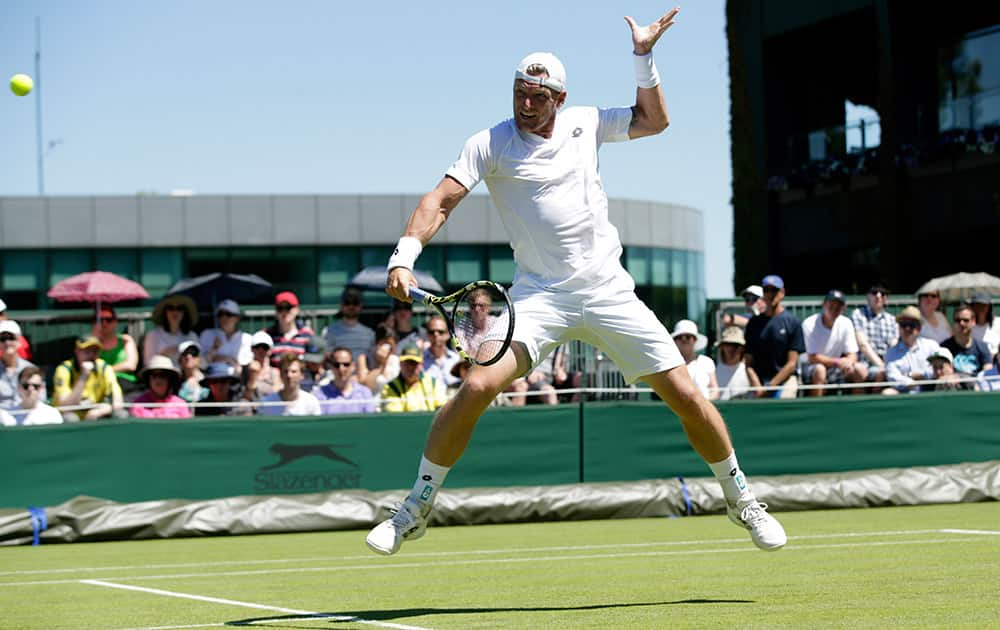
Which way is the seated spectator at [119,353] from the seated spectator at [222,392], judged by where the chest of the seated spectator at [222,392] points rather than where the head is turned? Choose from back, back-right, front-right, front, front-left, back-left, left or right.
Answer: back-right

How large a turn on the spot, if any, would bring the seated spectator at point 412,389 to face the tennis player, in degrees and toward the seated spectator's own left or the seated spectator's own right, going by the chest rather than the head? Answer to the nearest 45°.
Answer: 0° — they already face them

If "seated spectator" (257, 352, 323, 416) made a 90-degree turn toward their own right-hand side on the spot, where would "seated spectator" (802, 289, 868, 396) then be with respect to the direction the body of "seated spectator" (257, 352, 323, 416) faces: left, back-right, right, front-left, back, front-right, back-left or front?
back

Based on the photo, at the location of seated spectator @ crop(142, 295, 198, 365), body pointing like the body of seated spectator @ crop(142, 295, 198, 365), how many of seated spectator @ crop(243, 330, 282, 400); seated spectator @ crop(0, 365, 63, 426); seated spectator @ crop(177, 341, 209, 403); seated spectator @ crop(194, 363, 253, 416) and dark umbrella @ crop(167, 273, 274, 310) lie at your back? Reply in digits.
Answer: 1

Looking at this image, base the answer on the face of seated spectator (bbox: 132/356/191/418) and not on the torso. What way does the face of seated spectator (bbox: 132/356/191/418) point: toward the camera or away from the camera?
toward the camera

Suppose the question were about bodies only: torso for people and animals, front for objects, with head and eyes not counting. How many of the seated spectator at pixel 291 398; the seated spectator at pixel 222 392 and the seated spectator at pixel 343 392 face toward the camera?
3

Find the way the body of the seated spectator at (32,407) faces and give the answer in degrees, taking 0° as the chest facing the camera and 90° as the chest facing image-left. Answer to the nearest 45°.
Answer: approximately 0°

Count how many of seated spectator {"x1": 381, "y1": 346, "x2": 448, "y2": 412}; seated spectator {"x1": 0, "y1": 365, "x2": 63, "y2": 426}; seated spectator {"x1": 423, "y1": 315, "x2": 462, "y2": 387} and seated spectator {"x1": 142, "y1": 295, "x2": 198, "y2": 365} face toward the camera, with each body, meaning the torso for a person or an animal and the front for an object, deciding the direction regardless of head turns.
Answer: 4

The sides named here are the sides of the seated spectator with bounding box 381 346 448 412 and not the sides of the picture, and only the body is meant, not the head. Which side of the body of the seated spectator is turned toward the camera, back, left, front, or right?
front

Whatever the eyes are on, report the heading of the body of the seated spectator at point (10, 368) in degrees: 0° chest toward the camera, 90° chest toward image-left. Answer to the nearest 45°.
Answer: approximately 0°

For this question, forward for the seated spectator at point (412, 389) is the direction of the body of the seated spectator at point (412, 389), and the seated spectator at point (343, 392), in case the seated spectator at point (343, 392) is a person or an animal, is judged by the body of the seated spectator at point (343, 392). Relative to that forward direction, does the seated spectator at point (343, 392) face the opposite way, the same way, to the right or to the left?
the same way

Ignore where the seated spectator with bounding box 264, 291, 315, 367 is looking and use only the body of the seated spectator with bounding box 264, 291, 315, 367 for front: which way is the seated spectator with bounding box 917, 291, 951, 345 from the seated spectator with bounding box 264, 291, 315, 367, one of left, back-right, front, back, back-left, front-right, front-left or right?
left

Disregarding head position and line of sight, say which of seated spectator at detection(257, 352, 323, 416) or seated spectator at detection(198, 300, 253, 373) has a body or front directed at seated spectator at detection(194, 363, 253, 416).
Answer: seated spectator at detection(198, 300, 253, 373)

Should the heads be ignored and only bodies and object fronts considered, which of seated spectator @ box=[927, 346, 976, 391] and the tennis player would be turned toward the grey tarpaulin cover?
the seated spectator

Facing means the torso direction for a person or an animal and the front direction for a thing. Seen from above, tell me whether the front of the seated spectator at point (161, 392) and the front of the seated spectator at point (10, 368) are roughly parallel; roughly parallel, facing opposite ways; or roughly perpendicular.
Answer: roughly parallel

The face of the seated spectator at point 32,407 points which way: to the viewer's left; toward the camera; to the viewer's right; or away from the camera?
toward the camera

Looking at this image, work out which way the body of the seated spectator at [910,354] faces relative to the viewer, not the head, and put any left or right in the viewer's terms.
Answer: facing the viewer

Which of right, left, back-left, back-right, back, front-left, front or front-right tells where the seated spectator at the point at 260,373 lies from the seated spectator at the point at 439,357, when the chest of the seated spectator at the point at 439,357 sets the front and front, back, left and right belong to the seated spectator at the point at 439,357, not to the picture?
right

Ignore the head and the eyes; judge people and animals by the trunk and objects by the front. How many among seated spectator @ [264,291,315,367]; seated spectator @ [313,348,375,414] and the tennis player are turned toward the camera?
3
